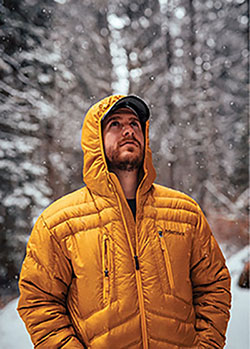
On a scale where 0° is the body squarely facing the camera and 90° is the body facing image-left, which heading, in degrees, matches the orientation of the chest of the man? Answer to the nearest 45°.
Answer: approximately 0°
